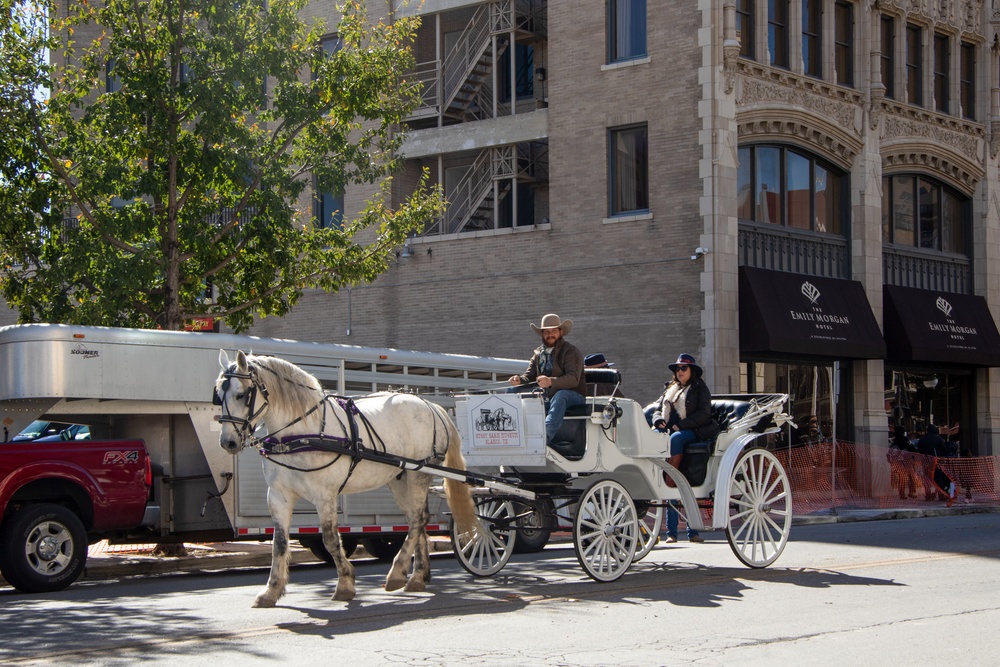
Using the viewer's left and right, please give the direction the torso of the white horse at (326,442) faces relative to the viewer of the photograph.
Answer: facing the viewer and to the left of the viewer

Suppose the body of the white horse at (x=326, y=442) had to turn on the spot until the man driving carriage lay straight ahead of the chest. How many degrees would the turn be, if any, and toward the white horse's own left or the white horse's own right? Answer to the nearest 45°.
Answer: approximately 180°

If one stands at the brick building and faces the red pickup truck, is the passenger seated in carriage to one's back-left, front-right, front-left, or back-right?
front-left

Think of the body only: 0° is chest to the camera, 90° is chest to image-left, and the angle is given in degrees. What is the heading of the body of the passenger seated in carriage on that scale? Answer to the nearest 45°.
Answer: approximately 45°

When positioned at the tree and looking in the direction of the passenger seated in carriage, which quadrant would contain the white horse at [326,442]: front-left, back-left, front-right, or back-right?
front-right

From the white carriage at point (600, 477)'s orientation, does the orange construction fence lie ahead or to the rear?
to the rear

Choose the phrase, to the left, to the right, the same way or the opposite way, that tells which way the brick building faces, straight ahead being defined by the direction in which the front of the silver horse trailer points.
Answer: to the left

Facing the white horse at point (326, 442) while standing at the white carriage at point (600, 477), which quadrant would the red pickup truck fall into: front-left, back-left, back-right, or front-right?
front-right

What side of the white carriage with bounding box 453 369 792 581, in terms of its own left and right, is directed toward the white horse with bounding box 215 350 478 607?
front

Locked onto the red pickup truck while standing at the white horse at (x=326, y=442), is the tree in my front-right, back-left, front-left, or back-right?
front-right

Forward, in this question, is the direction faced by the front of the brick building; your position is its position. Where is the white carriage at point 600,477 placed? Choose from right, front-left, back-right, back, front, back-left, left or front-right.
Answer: front-right

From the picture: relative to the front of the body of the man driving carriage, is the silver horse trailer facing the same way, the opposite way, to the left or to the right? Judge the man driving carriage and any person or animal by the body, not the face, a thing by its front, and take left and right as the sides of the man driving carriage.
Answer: the same way

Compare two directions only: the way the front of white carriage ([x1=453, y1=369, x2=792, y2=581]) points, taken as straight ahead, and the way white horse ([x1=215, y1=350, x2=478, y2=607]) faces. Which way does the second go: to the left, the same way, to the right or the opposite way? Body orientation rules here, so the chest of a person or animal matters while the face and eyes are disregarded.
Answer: the same way

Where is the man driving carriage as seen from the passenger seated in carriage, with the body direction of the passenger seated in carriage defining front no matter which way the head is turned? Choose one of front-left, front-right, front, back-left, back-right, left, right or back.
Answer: front
